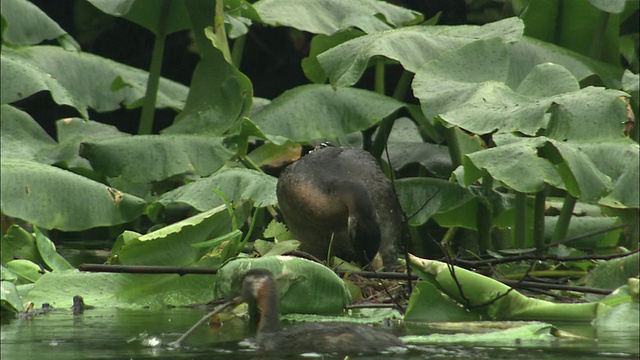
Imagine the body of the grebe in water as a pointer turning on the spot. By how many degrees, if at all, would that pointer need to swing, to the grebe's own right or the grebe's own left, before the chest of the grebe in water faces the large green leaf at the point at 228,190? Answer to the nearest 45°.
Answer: approximately 90° to the grebe's own right

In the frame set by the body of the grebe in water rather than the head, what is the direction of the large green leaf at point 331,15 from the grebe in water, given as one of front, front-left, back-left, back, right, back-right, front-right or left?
right

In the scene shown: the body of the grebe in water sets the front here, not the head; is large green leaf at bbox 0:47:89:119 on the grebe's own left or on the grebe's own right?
on the grebe's own right

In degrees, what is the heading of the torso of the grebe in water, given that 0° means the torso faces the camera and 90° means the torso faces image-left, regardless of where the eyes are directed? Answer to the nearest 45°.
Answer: approximately 90°

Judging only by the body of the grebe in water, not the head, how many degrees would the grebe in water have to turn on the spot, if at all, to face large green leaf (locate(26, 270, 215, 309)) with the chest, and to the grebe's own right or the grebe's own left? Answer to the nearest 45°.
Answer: approximately 45° to the grebe's own right

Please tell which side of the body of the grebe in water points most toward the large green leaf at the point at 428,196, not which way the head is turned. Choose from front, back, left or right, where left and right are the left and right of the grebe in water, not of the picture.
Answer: right
